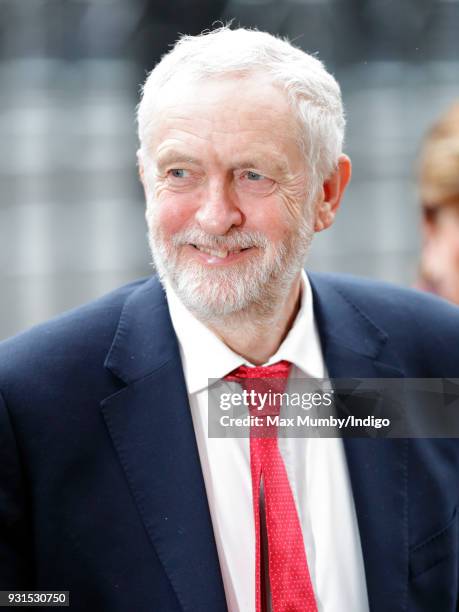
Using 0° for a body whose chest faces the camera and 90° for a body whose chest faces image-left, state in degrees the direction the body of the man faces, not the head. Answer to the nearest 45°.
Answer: approximately 0°

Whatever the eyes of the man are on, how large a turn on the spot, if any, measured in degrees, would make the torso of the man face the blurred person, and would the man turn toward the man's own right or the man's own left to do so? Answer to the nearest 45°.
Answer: approximately 135° to the man's own left

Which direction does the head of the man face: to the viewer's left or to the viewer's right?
to the viewer's left
